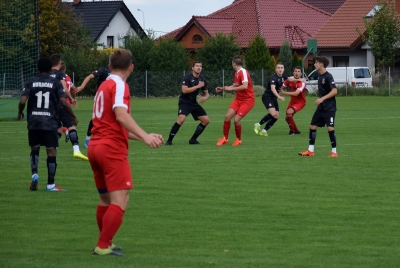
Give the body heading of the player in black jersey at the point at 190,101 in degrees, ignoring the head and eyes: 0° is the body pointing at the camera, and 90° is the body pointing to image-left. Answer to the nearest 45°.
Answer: approximately 315°

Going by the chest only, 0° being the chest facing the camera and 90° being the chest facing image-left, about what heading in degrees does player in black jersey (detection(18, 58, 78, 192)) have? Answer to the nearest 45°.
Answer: approximately 180°

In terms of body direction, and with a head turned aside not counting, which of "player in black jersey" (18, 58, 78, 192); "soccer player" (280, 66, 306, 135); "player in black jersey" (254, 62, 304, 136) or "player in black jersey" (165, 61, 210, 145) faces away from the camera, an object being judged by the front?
"player in black jersey" (18, 58, 78, 192)

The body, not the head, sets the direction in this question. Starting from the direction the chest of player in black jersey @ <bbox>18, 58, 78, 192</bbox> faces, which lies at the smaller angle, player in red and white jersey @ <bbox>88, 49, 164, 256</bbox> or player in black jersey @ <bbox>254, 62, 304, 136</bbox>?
the player in black jersey

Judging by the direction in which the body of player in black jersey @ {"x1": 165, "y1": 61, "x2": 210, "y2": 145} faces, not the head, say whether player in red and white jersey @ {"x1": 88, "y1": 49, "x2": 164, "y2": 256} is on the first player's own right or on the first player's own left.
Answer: on the first player's own right

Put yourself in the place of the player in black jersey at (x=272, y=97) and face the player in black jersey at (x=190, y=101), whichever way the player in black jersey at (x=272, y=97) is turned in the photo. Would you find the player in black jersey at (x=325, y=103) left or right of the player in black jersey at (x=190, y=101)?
left

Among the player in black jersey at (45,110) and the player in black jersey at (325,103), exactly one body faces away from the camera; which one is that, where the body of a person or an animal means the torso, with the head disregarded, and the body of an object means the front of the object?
the player in black jersey at (45,110)

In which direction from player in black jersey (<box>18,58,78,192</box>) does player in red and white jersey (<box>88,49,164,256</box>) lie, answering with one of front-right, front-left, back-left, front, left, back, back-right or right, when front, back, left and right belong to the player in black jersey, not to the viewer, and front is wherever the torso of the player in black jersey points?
back

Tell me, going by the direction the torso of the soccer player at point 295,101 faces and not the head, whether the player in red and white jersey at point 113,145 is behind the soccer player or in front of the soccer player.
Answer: in front

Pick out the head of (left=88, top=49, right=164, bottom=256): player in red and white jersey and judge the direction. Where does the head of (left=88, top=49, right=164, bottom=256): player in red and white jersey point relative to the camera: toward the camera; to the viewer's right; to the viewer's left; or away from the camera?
away from the camera

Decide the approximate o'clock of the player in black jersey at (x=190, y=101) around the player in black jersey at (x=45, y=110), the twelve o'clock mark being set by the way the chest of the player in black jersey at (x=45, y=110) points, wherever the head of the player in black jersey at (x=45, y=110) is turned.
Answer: the player in black jersey at (x=190, y=101) is roughly at 1 o'clock from the player in black jersey at (x=45, y=110).

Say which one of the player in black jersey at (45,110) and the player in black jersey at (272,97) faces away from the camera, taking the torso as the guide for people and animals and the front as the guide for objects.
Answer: the player in black jersey at (45,110)

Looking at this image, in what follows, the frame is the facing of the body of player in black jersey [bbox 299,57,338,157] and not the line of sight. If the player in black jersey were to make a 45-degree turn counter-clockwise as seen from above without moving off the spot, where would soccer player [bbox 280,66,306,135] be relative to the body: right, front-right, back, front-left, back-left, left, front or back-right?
back-right
